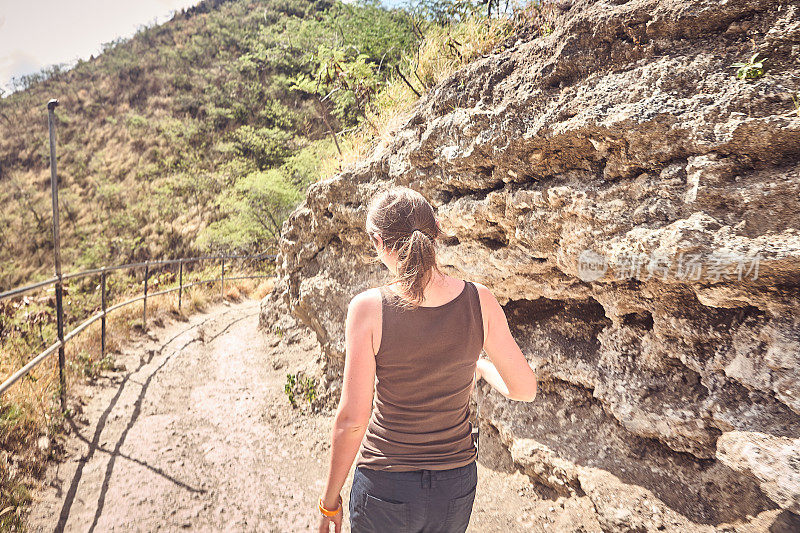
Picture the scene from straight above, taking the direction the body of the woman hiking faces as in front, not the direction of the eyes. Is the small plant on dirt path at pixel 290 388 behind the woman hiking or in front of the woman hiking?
in front

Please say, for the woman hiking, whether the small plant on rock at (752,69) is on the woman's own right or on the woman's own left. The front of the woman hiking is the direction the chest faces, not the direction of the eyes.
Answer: on the woman's own right

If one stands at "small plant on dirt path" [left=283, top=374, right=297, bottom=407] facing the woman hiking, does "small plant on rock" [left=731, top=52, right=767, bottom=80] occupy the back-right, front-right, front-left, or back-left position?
front-left

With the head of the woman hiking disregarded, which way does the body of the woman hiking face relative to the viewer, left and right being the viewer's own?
facing away from the viewer

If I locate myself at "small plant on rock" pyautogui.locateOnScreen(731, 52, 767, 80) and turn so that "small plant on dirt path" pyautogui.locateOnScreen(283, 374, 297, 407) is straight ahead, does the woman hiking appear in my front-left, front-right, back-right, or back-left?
front-left

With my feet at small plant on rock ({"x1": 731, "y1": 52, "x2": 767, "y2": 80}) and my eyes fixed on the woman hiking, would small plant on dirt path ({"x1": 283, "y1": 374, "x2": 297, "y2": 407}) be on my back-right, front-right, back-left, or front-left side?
front-right
